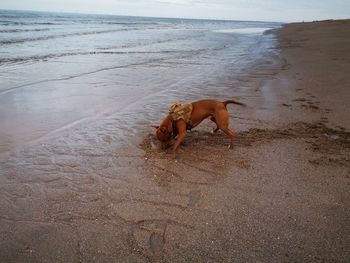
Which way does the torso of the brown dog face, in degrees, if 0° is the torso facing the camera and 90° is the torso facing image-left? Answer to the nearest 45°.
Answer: approximately 90°
